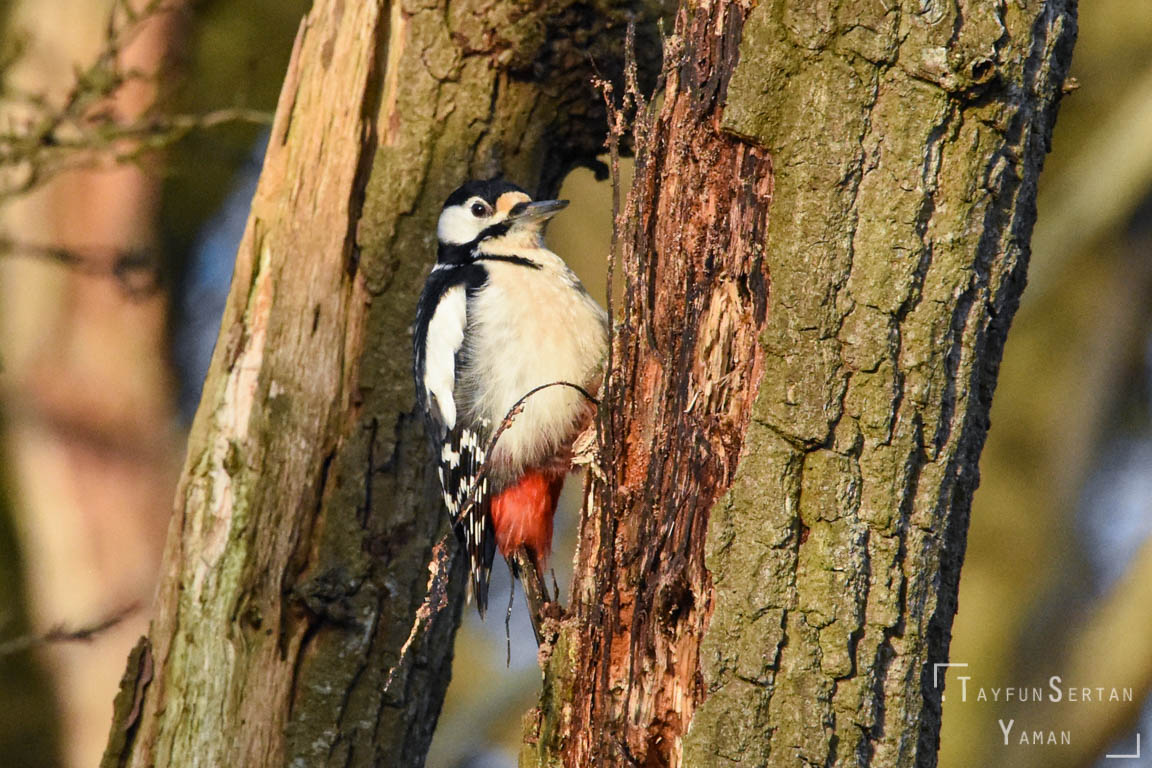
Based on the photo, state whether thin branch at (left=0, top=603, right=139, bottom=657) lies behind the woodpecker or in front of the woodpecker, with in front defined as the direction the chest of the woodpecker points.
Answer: behind

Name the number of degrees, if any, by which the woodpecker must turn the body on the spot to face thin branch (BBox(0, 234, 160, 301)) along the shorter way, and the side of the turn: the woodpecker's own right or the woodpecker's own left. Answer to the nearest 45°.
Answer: approximately 180°

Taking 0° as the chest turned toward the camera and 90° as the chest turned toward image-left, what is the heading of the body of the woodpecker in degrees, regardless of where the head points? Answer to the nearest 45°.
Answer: approximately 315°

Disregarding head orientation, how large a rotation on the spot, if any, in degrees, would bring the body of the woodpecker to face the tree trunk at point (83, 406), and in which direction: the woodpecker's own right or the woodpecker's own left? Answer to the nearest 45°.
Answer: approximately 180°
